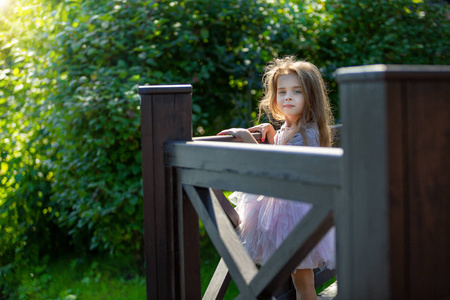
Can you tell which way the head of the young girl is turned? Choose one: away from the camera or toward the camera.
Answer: toward the camera

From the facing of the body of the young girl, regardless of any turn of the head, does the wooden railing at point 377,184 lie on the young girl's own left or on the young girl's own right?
on the young girl's own left

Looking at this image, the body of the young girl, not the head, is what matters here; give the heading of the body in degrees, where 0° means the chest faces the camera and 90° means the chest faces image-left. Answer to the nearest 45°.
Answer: approximately 45°
